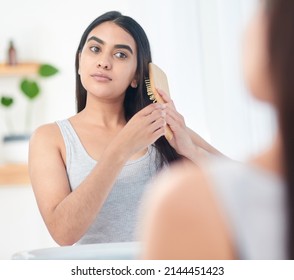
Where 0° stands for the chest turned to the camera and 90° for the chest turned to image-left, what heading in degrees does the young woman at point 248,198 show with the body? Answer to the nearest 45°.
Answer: approximately 135°

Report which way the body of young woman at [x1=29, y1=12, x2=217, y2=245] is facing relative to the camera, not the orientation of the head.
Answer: toward the camera
